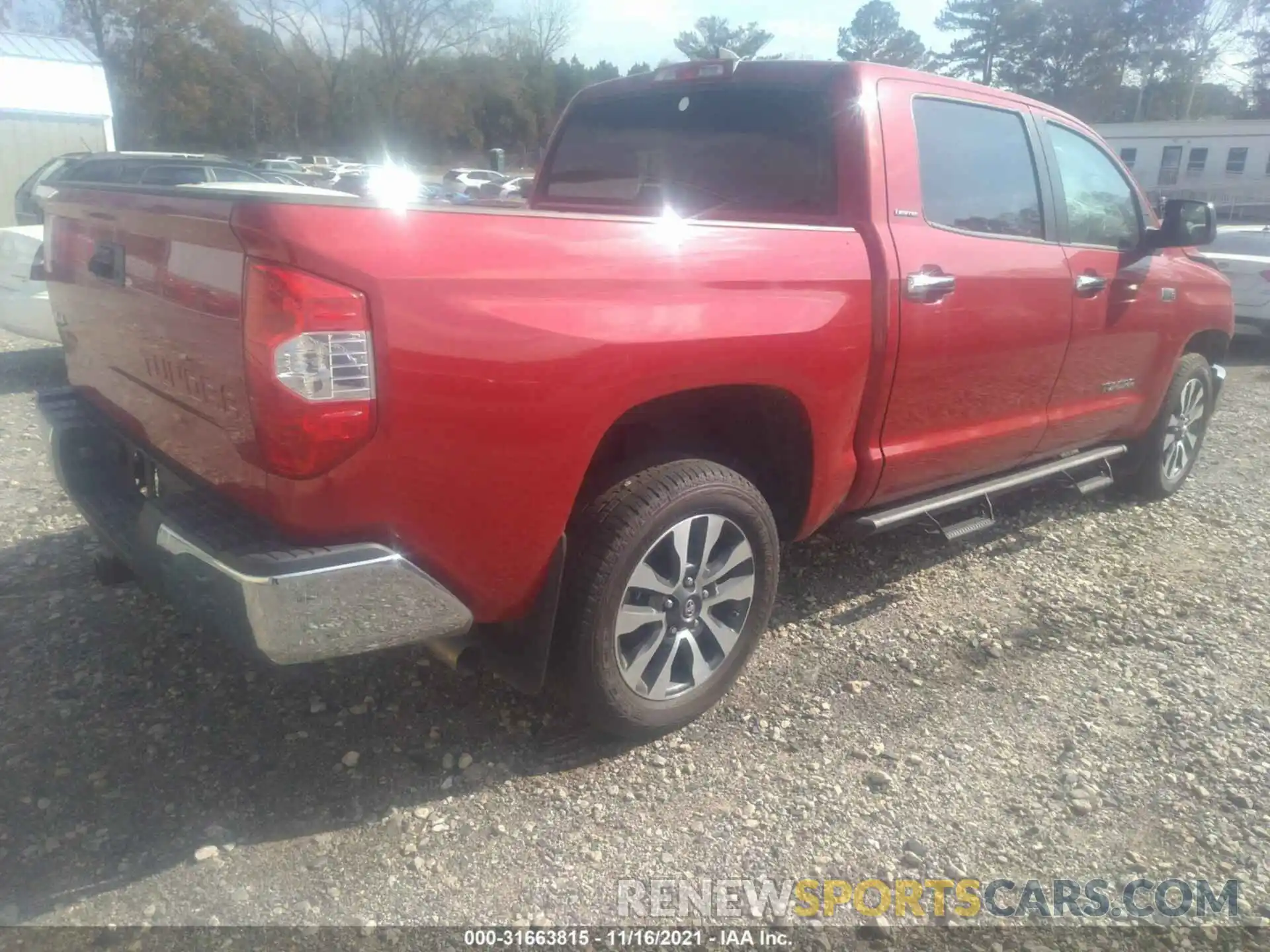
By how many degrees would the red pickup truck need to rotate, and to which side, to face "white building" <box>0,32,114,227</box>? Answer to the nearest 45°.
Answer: approximately 90° to its left

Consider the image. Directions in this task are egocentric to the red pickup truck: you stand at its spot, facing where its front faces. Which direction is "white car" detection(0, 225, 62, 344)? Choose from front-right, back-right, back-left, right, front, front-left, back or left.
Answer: left

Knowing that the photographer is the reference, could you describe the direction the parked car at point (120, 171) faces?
facing to the right of the viewer

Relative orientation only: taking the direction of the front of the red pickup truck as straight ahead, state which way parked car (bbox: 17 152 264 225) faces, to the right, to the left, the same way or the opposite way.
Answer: the same way

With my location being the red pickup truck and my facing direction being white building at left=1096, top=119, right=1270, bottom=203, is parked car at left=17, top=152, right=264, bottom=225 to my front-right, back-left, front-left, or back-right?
front-left

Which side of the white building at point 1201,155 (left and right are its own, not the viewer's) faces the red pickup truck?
front

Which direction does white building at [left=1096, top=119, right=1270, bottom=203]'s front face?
toward the camera

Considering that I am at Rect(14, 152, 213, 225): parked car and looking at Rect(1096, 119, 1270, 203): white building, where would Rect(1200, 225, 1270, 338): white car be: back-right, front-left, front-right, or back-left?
front-right

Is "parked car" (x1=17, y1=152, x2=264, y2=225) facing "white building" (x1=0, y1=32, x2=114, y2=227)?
no

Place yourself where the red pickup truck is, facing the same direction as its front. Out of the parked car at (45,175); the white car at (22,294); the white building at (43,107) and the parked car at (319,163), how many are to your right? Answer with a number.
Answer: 0

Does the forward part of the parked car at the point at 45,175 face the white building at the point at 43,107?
no

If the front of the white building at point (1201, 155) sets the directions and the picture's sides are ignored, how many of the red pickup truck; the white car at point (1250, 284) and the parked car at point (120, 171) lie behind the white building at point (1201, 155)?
0

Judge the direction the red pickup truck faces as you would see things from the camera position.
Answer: facing away from the viewer and to the right of the viewer

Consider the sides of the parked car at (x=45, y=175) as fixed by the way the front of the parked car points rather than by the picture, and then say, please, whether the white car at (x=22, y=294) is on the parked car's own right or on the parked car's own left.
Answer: on the parked car's own right

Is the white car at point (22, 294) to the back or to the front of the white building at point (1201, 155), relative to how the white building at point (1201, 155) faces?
to the front

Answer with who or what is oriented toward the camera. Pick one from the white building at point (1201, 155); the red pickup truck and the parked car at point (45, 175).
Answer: the white building

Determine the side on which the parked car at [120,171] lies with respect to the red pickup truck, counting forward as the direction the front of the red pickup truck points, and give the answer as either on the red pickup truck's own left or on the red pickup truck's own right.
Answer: on the red pickup truck's own left

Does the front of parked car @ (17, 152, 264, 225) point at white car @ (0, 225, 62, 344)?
no
